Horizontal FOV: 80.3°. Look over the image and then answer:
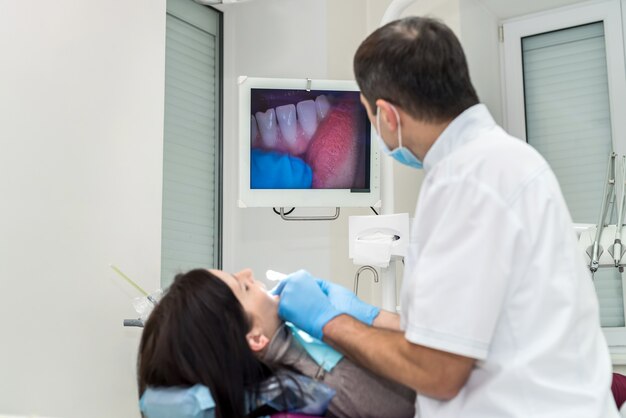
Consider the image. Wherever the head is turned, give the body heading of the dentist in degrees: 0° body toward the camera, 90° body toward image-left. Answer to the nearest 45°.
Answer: approximately 135°

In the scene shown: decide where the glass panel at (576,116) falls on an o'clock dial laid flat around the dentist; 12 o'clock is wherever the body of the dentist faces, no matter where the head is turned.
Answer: The glass panel is roughly at 2 o'clock from the dentist.

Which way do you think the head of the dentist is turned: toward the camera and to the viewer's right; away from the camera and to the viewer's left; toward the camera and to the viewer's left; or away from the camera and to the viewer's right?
away from the camera and to the viewer's left

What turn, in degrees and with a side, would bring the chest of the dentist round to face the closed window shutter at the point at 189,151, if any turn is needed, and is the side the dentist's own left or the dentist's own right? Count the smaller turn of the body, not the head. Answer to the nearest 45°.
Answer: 0° — they already face it
